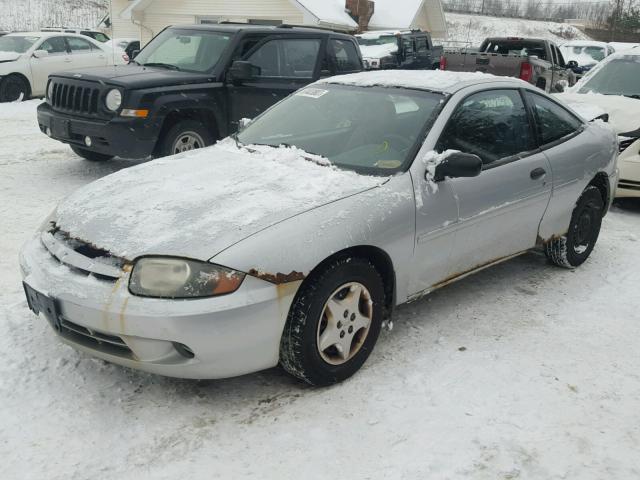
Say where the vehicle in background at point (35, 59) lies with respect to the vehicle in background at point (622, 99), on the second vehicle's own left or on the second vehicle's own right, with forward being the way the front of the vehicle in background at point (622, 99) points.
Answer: on the second vehicle's own right

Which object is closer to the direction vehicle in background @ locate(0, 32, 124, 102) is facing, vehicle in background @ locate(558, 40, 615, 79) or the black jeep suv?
the black jeep suv

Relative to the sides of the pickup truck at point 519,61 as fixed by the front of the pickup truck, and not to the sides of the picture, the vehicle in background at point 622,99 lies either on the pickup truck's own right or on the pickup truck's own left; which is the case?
on the pickup truck's own right

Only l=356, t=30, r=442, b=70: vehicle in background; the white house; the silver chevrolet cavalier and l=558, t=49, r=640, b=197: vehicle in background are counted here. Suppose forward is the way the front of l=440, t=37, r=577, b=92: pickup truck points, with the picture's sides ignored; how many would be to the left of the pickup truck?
2

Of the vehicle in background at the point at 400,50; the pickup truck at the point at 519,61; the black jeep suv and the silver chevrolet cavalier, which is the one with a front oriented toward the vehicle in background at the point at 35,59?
the vehicle in background at the point at 400,50

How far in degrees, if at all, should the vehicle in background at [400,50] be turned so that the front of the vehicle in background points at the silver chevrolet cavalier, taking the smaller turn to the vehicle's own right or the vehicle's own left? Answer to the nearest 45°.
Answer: approximately 45° to the vehicle's own left

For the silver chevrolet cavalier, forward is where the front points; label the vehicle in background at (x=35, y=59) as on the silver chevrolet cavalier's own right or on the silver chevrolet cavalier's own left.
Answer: on the silver chevrolet cavalier's own right

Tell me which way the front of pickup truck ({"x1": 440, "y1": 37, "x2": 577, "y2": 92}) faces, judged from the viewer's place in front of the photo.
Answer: facing away from the viewer and to the right of the viewer

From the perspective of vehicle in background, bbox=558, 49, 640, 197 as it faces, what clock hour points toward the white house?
The white house is roughly at 3 o'clock from the vehicle in background.

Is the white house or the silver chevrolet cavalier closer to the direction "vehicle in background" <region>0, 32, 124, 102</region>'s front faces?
the silver chevrolet cavalier

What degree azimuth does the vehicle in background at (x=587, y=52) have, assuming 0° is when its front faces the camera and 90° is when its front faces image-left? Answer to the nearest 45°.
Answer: approximately 45°
